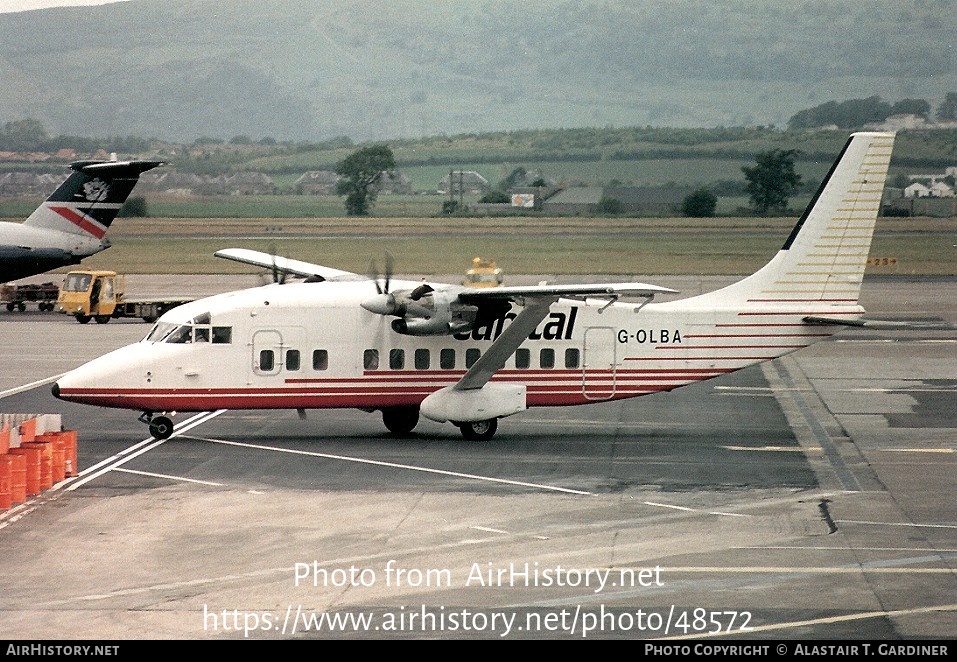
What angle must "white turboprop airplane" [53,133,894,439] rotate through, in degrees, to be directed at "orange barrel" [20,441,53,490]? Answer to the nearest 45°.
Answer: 0° — it already faces it

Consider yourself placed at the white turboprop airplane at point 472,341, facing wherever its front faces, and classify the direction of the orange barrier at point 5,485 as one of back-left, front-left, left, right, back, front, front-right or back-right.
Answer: front

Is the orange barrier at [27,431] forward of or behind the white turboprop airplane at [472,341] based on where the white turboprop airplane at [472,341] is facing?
forward

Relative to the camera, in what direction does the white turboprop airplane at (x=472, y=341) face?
facing the viewer and to the left of the viewer

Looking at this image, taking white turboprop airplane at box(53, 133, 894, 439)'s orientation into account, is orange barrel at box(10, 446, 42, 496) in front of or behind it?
in front
